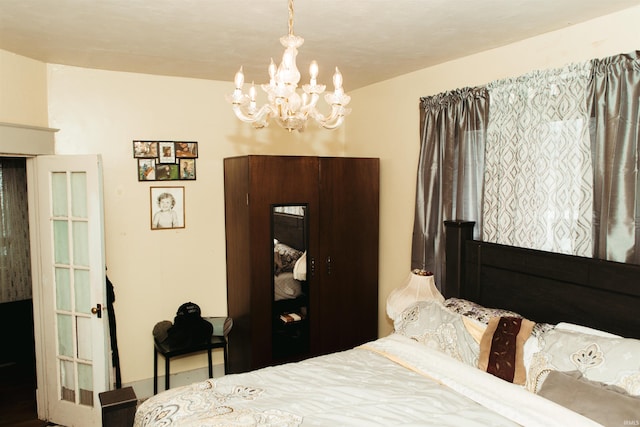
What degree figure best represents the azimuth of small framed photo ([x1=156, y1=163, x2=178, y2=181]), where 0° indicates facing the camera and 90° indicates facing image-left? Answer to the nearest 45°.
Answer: approximately 0°

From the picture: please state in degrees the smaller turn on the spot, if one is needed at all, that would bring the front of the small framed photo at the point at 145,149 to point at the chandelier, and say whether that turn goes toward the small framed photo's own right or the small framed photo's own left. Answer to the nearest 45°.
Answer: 0° — it already faces it

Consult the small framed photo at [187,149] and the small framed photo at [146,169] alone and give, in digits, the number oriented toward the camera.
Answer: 2

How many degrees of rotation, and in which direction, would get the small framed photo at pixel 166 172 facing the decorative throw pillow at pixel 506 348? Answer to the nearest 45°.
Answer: approximately 45° to its left
